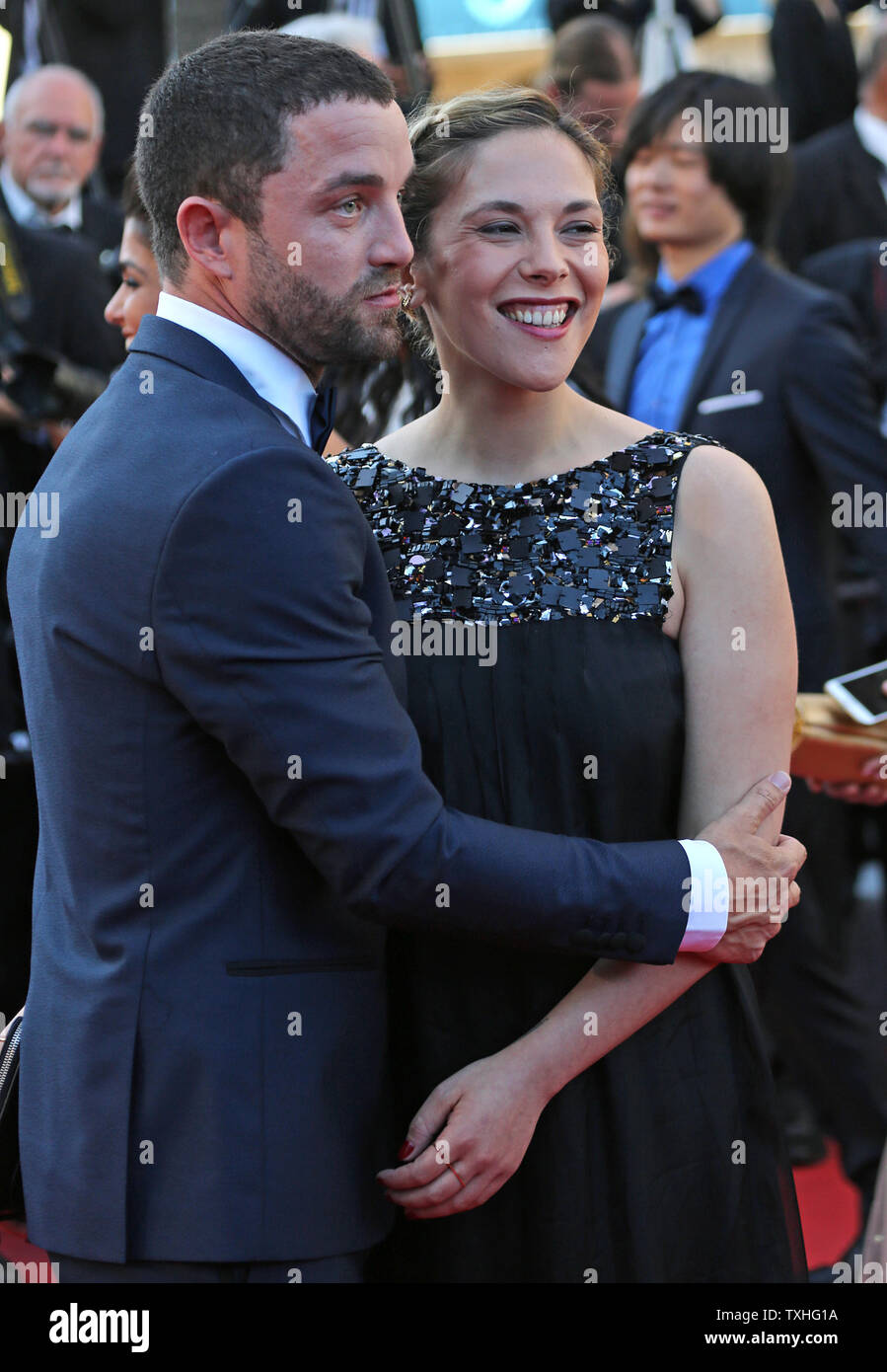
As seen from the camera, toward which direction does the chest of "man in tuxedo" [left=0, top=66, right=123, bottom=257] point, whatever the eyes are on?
toward the camera

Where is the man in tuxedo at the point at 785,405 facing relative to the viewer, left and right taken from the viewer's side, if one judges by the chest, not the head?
facing the viewer and to the left of the viewer

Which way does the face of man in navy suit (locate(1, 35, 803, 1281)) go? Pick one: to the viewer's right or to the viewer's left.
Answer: to the viewer's right

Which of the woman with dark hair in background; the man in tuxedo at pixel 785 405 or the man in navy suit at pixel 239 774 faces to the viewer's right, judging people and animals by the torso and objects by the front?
the man in navy suit

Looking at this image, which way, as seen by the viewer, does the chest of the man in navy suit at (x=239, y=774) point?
to the viewer's right

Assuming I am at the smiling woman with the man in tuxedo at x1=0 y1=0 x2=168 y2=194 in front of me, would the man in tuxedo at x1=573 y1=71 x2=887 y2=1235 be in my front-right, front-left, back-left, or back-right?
front-right

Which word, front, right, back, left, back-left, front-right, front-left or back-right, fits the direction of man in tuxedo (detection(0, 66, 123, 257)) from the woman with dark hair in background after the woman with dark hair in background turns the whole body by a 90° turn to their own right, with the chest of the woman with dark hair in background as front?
front

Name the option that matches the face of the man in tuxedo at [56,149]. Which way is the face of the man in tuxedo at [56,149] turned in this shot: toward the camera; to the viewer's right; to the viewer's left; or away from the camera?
toward the camera

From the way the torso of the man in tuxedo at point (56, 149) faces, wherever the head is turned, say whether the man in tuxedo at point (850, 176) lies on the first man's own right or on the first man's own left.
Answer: on the first man's own left

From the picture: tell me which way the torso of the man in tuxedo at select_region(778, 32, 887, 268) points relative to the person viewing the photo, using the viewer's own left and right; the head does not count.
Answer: facing the viewer and to the right of the viewer
